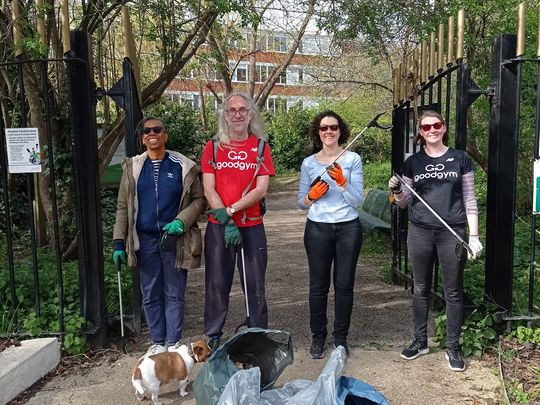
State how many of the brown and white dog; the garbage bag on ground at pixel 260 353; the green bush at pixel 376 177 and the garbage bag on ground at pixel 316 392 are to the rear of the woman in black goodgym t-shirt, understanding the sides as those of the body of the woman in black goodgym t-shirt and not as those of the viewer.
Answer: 1

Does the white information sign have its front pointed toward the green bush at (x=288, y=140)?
no

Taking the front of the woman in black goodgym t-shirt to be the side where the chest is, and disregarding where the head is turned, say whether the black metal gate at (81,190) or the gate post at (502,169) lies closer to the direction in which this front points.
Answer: the black metal gate

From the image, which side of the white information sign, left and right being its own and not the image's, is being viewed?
front

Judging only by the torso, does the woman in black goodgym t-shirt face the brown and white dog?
no

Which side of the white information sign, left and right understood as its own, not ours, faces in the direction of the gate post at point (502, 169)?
left

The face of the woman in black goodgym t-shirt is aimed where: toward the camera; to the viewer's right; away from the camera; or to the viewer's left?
toward the camera

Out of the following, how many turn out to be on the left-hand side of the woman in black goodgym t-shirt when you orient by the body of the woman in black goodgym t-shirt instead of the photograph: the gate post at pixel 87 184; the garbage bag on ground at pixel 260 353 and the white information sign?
0

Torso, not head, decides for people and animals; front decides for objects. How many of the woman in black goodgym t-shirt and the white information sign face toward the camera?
2

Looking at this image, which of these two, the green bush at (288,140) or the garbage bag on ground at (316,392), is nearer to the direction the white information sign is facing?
the garbage bag on ground

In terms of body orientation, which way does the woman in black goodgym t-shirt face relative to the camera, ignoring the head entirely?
toward the camera

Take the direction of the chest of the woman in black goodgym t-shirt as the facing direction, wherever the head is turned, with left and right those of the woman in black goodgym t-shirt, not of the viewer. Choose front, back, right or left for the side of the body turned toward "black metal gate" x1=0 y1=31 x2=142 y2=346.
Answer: right

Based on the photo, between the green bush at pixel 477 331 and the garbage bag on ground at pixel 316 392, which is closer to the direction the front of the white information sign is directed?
the garbage bag on ground

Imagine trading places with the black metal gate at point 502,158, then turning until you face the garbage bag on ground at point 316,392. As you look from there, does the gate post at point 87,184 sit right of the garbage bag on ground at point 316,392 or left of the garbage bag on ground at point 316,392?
right

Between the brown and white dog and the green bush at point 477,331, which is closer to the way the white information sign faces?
the brown and white dog
